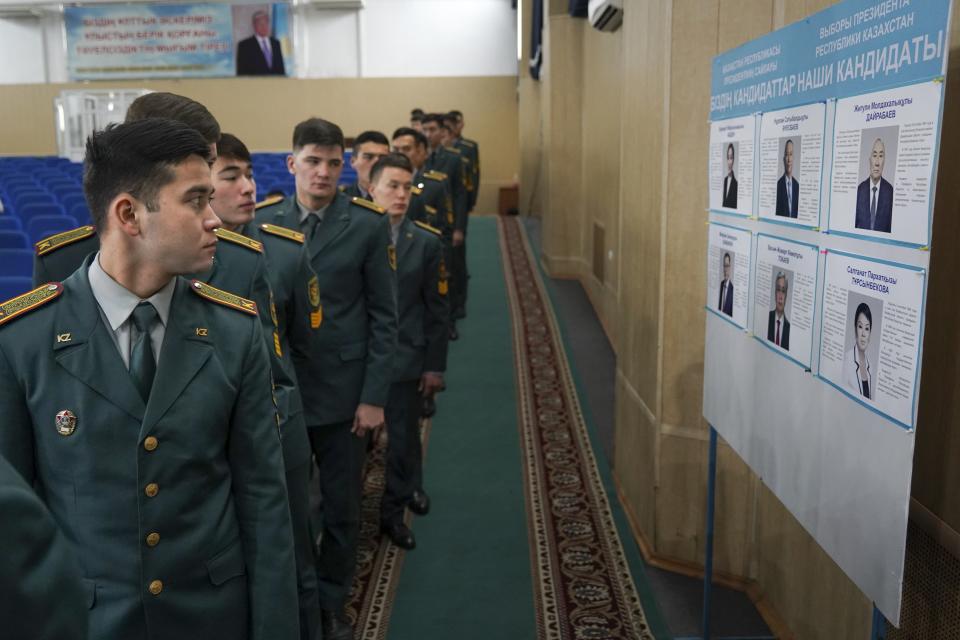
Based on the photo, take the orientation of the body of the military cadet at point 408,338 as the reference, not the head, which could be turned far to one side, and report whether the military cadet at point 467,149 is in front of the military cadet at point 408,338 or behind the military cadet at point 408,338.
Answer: behind

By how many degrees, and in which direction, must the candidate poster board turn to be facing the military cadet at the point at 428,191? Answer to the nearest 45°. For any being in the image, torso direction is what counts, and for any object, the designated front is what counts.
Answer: approximately 90° to its right

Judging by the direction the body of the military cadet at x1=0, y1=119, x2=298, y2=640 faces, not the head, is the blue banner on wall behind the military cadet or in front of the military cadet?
behind

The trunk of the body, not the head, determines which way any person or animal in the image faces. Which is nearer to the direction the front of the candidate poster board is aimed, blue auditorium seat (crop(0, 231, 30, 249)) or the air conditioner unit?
the blue auditorium seat

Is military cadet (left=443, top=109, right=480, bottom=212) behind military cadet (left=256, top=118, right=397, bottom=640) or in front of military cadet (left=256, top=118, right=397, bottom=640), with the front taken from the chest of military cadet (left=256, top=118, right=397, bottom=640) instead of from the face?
behind

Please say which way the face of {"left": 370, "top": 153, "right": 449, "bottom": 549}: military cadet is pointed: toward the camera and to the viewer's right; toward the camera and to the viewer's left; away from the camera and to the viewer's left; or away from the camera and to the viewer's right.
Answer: toward the camera and to the viewer's right

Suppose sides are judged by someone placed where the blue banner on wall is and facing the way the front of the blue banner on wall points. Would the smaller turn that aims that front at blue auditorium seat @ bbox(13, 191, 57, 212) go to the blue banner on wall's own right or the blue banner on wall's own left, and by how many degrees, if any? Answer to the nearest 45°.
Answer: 0° — it already faces it

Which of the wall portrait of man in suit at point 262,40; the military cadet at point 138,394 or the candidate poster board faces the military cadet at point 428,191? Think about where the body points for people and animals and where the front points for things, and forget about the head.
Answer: the wall portrait of man in suit

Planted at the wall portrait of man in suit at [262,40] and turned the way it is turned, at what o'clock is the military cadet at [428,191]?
The military cadet is roughly at 12 o'clock from the wall portrait of man in suit.

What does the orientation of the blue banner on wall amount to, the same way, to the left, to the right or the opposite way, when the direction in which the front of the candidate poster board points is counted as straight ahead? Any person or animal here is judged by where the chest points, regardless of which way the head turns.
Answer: to the left

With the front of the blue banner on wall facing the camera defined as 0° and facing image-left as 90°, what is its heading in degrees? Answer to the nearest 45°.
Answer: approximately 0°
